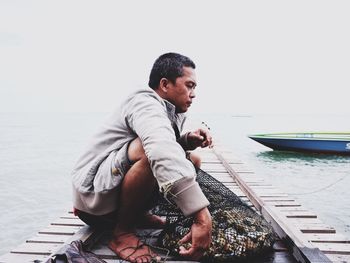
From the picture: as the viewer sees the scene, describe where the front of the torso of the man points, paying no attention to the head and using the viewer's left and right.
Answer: facing to the right of the viewer

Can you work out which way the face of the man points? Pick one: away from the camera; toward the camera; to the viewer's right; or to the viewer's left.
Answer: to the viewer's right
